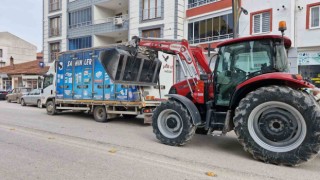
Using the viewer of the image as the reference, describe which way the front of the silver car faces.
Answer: facing away from the viewer and to the left of the viewer

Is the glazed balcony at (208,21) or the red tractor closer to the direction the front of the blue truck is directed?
the glazed balcony

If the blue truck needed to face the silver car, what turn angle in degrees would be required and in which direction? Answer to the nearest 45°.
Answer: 0° — it already faces it

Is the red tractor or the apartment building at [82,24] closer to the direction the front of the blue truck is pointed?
the apartment building

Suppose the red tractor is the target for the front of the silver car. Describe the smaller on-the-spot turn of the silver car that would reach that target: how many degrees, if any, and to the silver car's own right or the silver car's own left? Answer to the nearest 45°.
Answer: approximately 135° to the silver car's own left

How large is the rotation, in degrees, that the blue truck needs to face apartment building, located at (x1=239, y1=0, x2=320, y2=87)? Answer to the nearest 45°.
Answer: approximately 135° to its right

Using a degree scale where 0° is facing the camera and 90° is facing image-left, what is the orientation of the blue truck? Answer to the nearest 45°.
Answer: approximately 135°

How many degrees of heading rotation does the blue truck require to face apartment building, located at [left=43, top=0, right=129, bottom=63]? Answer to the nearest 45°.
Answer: approximately 45° to its right

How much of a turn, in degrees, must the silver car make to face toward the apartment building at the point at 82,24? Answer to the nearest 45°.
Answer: approximately 90° to its right

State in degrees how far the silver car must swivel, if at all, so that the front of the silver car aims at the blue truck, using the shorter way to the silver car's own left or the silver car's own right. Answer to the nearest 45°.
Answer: approximately 135° to the silver car's own left

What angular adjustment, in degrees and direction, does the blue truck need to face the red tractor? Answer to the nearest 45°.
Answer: approximately 180°

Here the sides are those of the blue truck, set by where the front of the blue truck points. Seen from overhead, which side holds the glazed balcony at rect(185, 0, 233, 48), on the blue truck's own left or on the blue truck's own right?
on the blue truck's own right
